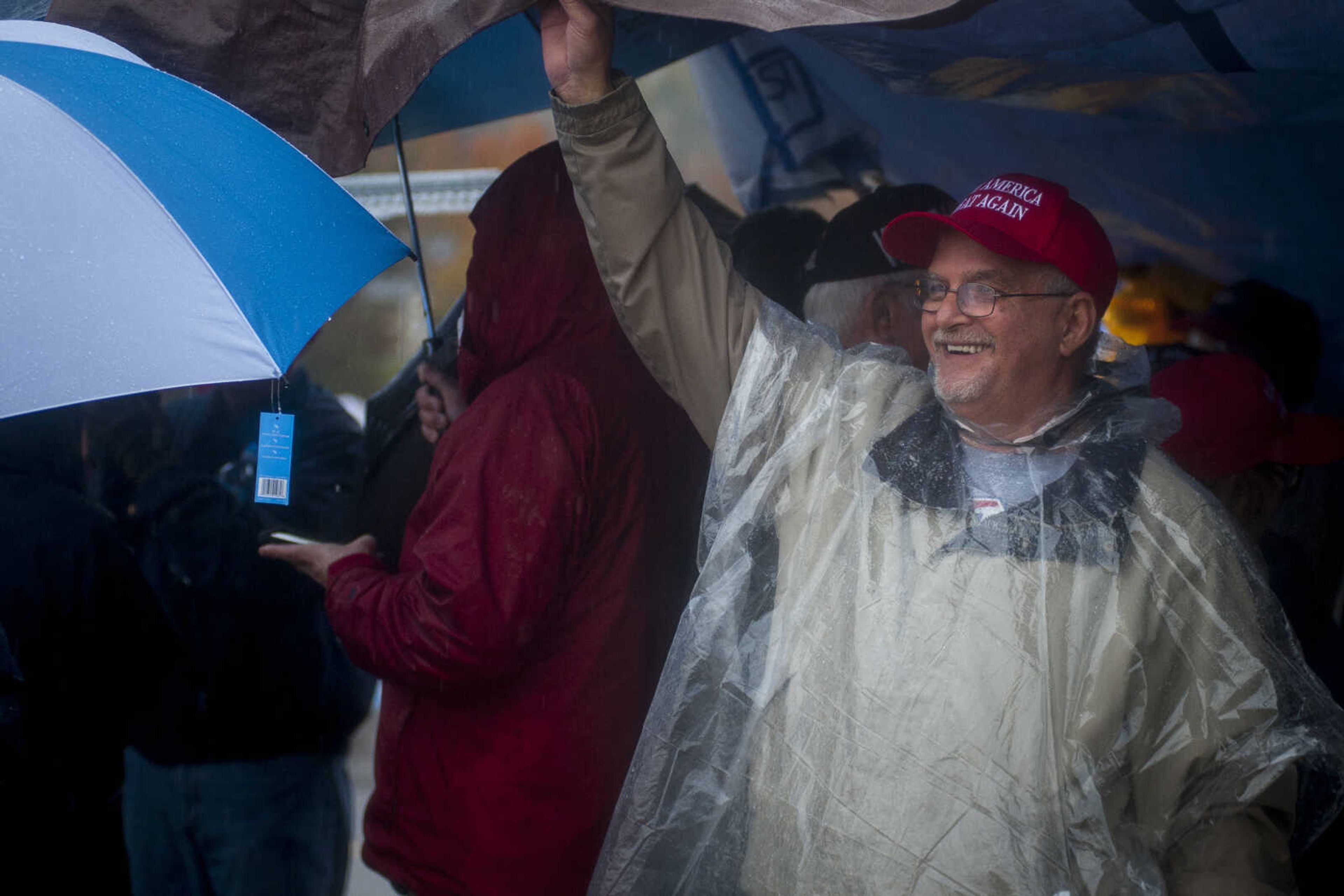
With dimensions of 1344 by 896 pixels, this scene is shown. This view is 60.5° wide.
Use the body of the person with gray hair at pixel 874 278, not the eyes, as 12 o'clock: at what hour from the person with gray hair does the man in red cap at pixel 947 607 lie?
The man in red cap is roughly at 4 o'clock from the person with gray hair.

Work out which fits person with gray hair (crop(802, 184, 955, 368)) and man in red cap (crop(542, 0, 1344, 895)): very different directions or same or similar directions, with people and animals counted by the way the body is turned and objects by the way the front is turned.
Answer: very different directions

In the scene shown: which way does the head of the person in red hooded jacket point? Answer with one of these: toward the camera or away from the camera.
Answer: away from the camera

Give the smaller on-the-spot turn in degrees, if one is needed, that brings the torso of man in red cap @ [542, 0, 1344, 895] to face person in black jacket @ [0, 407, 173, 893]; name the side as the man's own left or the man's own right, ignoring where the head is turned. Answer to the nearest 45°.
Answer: approximately 45° to the man's own right

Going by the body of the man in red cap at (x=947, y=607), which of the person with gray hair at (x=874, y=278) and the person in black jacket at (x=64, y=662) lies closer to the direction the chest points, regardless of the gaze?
the person in black jacket

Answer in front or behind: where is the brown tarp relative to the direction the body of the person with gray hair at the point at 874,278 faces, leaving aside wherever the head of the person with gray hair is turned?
behind

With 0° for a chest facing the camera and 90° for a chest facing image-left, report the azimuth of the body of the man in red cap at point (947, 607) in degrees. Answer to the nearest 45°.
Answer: approximately 45°
